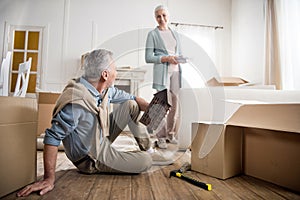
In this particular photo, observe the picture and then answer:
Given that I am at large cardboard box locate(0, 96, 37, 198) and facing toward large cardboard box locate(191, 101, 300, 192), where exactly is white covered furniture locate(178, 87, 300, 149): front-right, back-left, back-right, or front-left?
front-left

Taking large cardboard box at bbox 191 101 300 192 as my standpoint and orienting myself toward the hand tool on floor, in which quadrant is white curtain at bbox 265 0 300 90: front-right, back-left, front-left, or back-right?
back-right

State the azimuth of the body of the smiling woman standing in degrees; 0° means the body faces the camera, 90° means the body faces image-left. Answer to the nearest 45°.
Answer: approximately 315°

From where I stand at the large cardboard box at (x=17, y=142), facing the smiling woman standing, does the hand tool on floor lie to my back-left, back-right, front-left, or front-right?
front-right

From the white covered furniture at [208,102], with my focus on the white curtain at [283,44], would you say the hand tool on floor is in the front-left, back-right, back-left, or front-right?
back-right

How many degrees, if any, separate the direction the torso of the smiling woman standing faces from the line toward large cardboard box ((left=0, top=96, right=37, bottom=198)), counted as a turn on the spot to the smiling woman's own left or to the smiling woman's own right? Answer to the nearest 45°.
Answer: approximately 90° to the smiling woman's own right

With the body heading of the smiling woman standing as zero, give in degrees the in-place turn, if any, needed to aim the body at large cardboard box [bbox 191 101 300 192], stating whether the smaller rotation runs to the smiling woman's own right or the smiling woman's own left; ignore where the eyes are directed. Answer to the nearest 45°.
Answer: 0° — they already face it

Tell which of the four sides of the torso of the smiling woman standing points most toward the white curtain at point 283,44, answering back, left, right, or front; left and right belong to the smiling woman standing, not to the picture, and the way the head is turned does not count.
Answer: left
